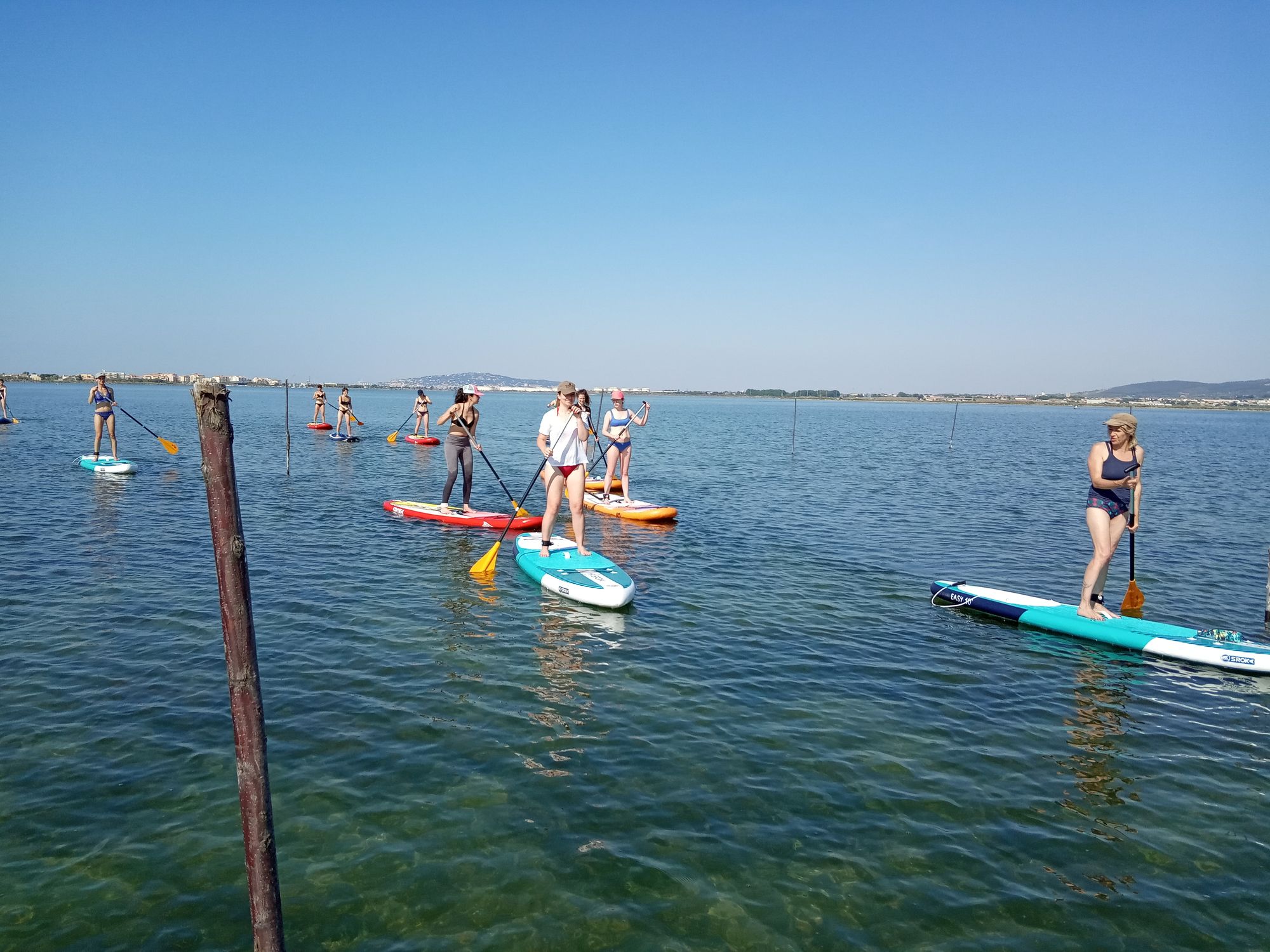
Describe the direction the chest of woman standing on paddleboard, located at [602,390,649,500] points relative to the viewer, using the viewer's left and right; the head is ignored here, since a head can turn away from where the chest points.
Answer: facing the viewer

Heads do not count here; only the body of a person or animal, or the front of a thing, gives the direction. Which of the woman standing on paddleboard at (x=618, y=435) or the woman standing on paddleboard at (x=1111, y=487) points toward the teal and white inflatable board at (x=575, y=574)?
the woman standing on paddleboard at (x=618, y=435)

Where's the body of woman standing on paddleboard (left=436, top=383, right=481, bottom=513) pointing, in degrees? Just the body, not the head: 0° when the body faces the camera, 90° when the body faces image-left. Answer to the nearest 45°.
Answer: approximately 315°

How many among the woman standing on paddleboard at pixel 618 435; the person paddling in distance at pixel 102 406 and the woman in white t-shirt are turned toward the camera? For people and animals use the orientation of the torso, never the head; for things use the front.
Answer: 3

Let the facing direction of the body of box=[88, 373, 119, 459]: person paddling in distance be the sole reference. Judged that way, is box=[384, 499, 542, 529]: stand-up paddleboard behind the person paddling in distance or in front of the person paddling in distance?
in front

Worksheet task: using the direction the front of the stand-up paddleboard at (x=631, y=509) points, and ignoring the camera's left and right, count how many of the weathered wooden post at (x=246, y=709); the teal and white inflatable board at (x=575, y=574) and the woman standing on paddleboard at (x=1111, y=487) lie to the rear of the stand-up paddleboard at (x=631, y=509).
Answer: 0

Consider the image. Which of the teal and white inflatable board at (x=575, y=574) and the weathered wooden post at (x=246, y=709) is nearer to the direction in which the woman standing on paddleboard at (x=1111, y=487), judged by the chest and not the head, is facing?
the weathered wooden post

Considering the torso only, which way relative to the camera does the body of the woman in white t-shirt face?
toward the camera

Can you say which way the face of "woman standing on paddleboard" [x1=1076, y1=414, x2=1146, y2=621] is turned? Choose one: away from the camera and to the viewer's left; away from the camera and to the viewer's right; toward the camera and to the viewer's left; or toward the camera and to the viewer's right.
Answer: toward the camera and to the viewer's left

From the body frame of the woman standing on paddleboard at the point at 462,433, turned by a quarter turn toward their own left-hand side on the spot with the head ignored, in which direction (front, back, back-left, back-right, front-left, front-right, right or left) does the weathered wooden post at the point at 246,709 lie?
back-right

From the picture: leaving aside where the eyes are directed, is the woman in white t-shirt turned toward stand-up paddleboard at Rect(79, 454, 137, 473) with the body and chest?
no

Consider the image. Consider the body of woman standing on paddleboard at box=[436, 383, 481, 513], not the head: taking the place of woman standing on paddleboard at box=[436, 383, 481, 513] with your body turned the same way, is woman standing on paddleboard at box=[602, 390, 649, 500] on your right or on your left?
on your left

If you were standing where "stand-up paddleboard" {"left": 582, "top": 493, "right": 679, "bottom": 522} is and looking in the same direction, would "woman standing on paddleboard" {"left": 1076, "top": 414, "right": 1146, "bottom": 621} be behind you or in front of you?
in front

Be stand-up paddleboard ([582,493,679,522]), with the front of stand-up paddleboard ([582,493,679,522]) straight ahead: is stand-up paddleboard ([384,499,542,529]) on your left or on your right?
on your right

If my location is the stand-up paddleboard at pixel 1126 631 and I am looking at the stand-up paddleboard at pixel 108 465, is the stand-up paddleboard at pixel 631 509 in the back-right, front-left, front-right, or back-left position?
front-right

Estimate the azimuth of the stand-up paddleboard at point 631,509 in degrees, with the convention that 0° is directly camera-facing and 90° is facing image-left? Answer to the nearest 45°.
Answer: approximately 315°

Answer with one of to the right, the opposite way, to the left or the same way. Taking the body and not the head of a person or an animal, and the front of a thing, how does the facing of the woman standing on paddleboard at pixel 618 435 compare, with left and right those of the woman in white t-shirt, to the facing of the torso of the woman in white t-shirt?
the same way

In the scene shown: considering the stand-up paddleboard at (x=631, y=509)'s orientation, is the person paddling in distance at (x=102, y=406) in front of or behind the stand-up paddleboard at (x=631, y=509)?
behind
